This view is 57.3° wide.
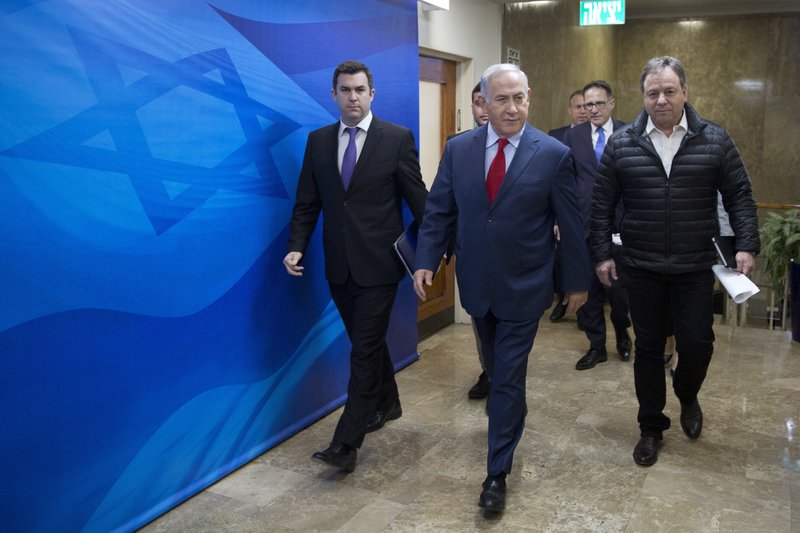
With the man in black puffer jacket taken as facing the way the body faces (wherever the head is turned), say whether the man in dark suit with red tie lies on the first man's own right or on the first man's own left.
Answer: on the first man's own right

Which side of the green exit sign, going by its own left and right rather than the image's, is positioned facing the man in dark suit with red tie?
front

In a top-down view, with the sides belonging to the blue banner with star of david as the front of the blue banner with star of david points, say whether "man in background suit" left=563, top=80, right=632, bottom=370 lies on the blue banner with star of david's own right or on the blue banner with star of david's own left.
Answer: on the blue banner with star of david's own left

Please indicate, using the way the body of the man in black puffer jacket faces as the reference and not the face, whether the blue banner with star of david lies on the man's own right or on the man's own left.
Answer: on the man's own right

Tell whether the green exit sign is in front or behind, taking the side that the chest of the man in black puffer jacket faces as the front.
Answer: behind

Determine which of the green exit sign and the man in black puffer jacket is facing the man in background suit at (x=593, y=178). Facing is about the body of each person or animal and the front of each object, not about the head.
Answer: the green exit sign

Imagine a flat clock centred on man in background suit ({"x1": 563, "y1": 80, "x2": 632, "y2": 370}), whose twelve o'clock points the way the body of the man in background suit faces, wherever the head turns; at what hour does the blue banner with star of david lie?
The blue banner with star of david is roughly at 1 o'clock from the man in background suit.

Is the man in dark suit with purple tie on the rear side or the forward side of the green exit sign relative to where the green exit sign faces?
on the forward side

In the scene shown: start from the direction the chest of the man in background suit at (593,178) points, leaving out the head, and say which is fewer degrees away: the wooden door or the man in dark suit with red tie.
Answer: the man in dark suit with red tie

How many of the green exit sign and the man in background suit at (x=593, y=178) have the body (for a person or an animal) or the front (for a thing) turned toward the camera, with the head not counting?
2

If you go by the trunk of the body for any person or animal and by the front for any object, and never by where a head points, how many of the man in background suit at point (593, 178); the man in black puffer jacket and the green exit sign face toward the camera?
3

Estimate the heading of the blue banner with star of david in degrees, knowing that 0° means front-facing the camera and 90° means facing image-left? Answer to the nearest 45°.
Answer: approximately 315°

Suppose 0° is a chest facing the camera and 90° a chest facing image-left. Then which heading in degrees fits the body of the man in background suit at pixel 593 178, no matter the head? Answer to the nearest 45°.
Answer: approximately 0°

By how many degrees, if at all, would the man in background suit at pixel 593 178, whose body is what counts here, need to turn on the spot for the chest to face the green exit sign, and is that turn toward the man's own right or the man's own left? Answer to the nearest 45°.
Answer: approximately 180°
